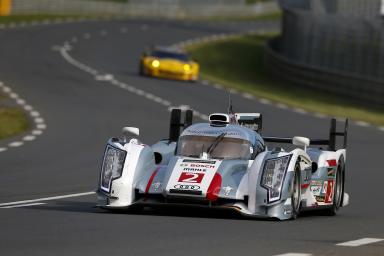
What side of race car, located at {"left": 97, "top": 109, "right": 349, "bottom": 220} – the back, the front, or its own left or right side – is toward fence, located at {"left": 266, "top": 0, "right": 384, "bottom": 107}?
back

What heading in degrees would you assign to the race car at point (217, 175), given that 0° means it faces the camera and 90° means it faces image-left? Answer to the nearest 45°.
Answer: approximately 0°

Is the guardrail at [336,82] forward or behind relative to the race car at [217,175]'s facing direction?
behind

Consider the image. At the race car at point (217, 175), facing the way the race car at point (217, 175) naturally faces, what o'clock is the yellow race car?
The yellow race car is roughly at 6 o'clock from the race car.
